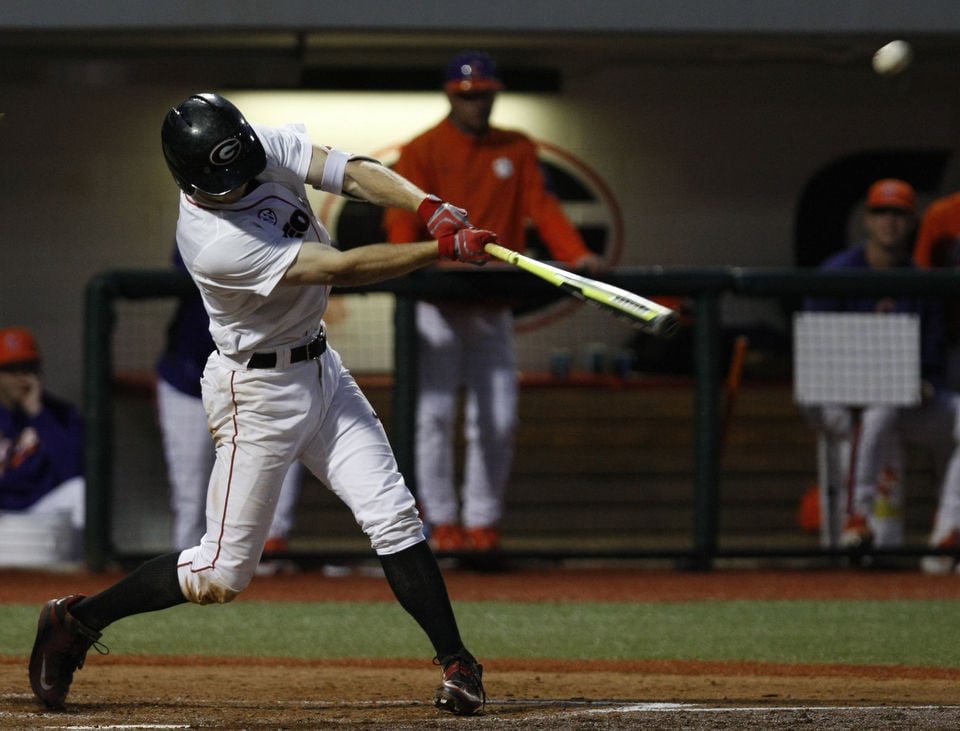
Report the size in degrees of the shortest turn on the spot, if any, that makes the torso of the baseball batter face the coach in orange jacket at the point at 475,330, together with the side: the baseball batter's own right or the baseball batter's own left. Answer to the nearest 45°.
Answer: approximately 135° to the baseball batter's own left

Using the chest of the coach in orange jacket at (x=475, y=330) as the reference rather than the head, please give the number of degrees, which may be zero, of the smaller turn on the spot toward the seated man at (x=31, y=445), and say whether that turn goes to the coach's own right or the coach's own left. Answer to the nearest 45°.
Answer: approximately 90° to the coach's own right

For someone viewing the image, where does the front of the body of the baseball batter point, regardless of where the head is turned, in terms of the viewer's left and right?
facing the viewer and to the right of the viewer

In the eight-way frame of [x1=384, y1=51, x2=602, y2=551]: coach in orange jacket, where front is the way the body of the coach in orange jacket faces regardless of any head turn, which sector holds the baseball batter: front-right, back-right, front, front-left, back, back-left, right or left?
front

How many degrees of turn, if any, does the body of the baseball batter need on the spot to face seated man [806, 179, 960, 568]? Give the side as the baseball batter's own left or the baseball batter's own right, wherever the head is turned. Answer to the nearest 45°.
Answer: approximately 90° to the baseball batter's own left

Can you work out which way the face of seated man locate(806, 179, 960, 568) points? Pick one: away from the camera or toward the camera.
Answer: toward the camera

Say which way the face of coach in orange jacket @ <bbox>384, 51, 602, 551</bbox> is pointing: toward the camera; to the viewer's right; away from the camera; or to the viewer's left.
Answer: toward the camera

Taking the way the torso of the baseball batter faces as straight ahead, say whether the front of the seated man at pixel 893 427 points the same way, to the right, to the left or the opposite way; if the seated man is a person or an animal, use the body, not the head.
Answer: to the right

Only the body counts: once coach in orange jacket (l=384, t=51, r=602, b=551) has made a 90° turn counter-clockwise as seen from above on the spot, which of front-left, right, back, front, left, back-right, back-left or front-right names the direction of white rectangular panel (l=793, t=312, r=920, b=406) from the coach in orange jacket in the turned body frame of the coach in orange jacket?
front

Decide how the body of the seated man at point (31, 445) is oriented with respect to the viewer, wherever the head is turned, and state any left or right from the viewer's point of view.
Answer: facing the viewer

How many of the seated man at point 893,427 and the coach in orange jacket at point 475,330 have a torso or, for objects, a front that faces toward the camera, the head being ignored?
2

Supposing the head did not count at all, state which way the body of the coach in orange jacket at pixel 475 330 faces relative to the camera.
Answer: toward the camera
